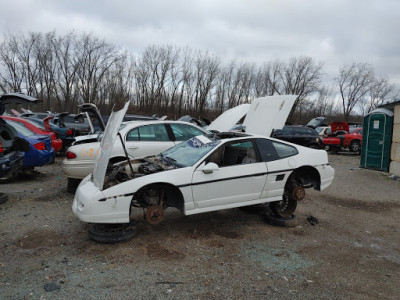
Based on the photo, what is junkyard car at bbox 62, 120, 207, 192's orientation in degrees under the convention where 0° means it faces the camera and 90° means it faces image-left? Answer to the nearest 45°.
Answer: approximately 270°

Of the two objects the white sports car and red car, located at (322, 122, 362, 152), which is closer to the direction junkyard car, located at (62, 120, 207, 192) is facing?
the red car

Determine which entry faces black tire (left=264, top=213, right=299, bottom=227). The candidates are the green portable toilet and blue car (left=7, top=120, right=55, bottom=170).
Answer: the green portable toilet

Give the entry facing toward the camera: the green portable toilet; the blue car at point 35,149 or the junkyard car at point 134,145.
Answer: the green portable toilet

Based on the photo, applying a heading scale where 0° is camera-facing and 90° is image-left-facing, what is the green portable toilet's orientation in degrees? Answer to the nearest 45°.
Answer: approximately 0°

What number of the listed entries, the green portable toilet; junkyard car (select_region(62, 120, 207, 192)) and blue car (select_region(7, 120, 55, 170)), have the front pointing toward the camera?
1

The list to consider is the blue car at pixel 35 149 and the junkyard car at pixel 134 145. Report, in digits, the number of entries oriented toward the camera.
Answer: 0

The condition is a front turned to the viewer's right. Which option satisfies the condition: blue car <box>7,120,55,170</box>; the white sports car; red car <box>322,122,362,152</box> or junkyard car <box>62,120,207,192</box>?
the junkyard car
